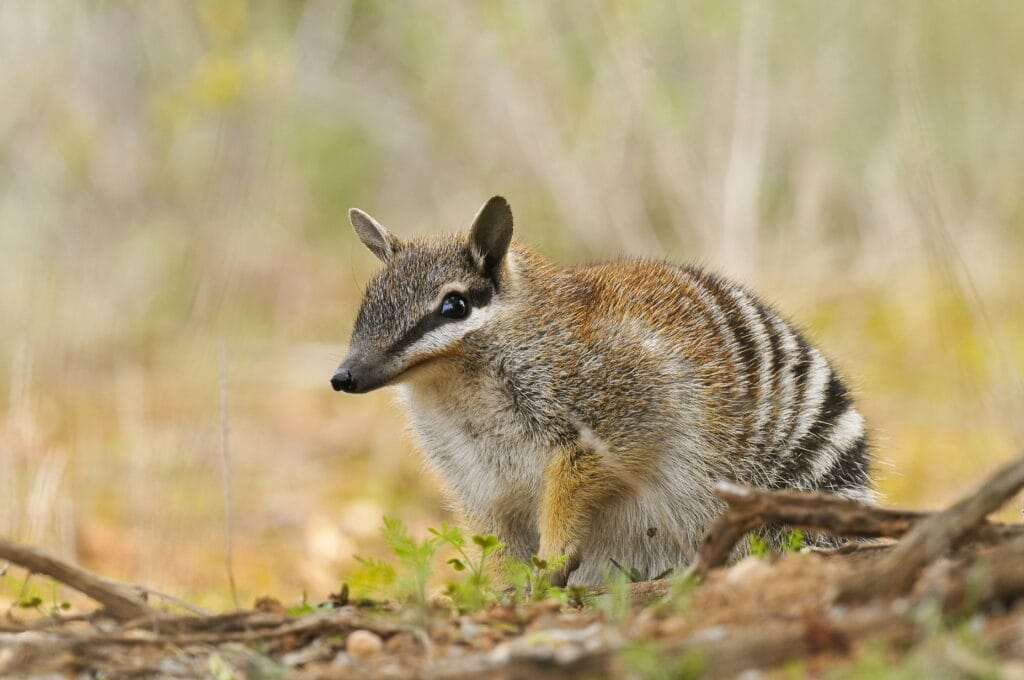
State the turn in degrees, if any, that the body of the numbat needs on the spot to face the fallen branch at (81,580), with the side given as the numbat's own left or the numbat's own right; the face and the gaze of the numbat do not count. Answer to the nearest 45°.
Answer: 0° — it already faces it

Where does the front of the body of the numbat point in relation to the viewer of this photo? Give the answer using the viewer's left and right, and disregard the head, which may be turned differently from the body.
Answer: facing the viewer and to the left of the viewer

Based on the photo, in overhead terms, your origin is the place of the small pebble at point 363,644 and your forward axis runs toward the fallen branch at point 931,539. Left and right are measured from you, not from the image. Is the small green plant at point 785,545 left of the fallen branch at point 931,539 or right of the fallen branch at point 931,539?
left

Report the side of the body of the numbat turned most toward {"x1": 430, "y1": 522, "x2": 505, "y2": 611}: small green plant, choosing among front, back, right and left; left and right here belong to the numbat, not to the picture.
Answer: front

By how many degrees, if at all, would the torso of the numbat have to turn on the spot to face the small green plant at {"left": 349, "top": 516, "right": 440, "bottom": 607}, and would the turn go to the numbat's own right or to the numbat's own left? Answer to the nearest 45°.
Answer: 0° — it already faces it

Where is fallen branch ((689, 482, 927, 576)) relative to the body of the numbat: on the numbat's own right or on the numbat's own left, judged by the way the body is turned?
on the numbat's own left

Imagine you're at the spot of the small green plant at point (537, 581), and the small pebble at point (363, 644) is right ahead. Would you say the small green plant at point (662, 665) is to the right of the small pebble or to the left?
left

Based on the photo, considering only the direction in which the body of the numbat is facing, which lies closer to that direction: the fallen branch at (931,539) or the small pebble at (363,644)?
the small pebble

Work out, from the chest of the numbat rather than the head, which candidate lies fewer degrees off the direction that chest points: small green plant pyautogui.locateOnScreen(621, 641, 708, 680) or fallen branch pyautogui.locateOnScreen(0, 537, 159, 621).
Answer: the fallen branch

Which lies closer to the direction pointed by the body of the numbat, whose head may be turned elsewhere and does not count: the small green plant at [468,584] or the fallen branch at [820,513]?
the small green plant

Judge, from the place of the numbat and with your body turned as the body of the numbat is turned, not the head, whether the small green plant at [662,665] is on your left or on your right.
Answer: on your left

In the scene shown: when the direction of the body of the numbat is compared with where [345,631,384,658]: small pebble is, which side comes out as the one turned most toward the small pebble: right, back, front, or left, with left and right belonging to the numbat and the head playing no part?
front
